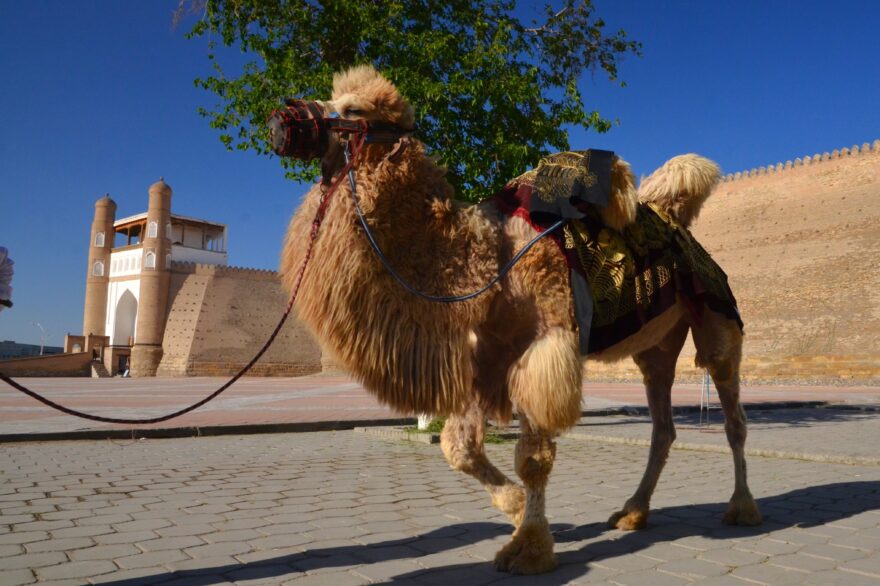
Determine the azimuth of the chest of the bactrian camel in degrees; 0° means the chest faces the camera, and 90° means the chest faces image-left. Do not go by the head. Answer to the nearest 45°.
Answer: approximately 45°
